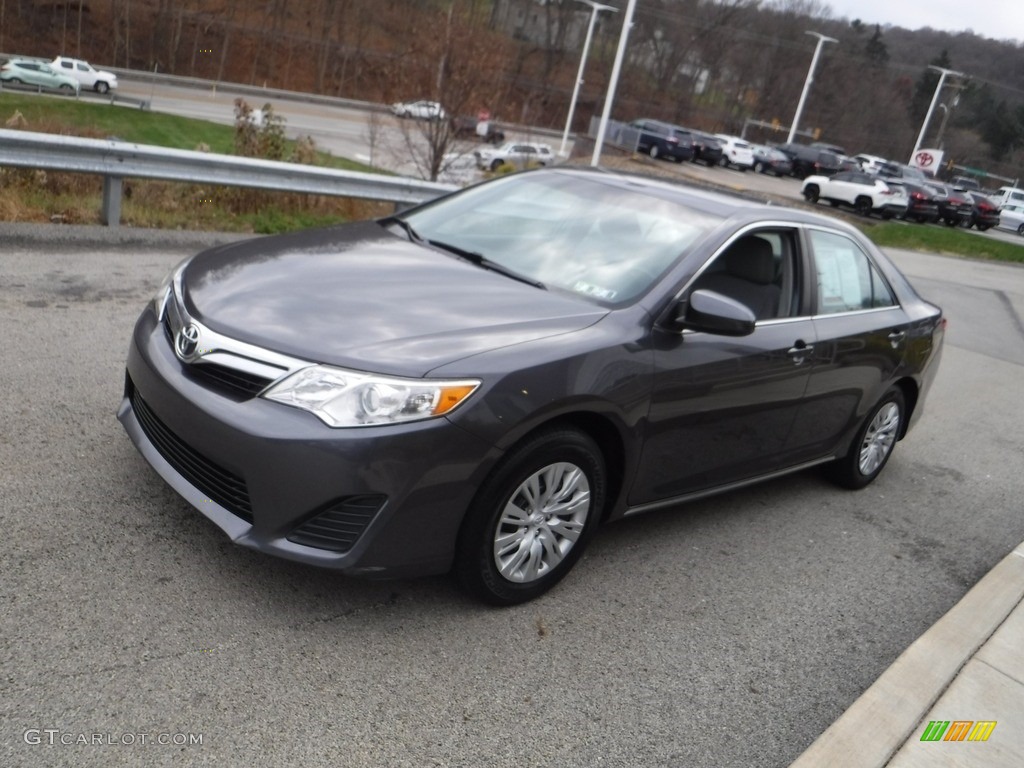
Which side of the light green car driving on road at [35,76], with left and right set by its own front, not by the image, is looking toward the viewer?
right

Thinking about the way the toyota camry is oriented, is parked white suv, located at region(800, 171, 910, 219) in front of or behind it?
behind

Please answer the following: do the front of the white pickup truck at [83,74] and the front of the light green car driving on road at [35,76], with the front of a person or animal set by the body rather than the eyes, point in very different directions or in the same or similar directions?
same or similar directions

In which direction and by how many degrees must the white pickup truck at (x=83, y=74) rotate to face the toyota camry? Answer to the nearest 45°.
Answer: approximately 90° to its right

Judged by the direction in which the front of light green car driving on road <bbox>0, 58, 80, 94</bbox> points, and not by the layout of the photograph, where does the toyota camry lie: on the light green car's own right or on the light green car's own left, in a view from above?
on the light green car's own right

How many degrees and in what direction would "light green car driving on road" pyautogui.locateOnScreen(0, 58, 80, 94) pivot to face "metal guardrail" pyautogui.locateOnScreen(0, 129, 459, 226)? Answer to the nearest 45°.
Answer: approximately 90° to its right

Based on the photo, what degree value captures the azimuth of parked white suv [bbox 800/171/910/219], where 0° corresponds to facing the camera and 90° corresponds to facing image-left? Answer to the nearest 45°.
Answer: approximately 135°

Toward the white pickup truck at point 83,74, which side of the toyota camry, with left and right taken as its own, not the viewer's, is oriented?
right
